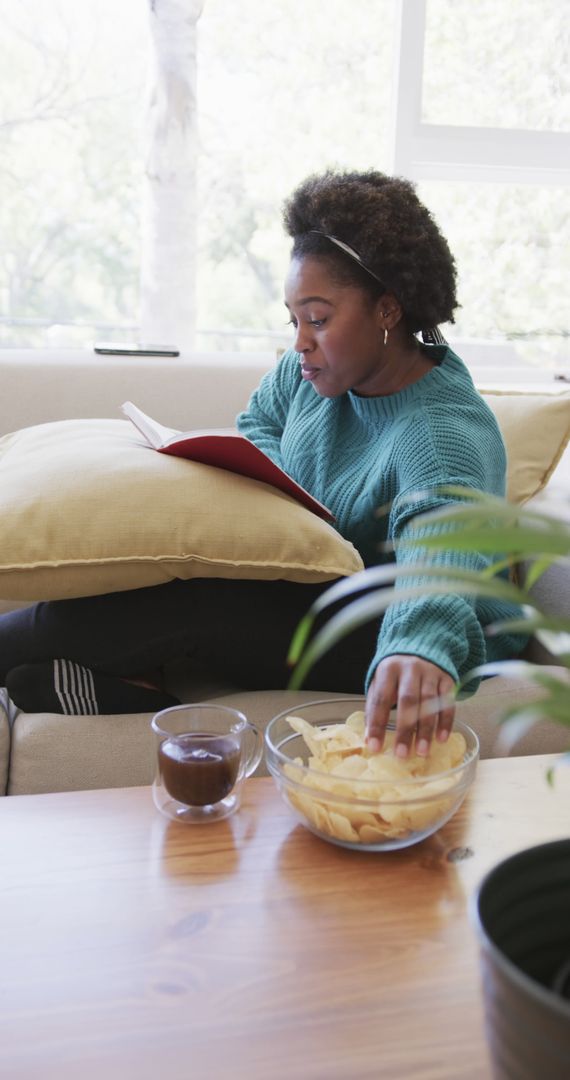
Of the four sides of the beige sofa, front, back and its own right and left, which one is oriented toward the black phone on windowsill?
back

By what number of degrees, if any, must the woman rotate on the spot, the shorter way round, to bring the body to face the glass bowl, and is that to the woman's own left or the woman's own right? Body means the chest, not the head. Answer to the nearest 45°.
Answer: approximately 45° to the woman's own left

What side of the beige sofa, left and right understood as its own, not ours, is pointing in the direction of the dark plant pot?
front

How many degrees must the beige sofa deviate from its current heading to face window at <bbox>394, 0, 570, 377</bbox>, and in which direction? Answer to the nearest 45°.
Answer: approximately 135° to its left

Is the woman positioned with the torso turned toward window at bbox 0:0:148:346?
no

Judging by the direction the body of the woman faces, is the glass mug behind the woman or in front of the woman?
in front

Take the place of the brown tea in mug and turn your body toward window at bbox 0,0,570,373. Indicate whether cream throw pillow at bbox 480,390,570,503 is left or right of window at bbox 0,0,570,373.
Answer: right

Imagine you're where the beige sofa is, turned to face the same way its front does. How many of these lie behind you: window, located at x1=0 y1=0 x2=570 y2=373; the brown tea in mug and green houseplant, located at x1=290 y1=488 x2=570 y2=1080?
1

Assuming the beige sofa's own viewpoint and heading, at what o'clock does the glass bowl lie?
The glass bowl is roughly at 11 o'clock from the beige sofa.

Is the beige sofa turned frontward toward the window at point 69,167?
no

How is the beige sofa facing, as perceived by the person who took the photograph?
facing the viewer

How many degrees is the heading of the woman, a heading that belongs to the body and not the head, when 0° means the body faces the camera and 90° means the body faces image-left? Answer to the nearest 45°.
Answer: approximately 45°

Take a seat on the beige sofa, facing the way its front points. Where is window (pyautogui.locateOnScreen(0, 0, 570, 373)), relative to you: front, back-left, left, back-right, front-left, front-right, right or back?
back

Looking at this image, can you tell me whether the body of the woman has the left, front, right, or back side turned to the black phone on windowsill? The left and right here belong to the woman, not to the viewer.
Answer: right

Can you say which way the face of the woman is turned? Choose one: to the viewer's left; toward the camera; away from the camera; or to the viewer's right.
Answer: to the viewer's left

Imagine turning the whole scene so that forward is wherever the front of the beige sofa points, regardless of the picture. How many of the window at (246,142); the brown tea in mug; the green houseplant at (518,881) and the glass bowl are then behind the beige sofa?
1

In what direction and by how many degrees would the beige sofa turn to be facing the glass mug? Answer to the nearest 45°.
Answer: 0° — it already faces it

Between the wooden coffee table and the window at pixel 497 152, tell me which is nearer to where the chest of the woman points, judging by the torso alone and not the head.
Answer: the wooden coffee table
